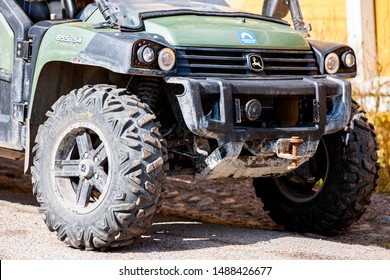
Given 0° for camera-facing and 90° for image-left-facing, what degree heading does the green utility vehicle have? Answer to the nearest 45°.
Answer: approximately 315°
